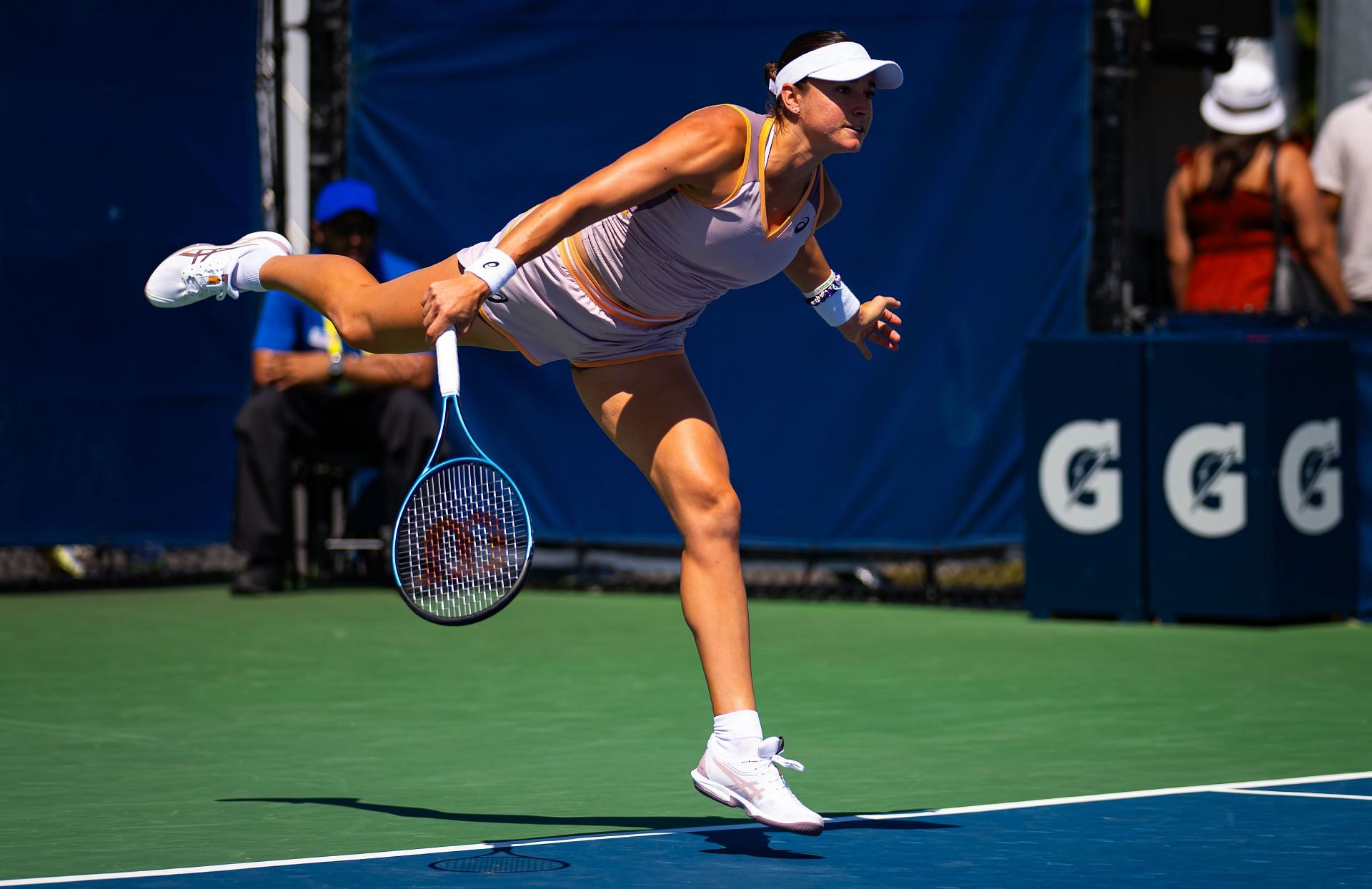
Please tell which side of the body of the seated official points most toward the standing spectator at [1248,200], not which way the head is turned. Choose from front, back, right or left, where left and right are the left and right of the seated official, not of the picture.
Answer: left

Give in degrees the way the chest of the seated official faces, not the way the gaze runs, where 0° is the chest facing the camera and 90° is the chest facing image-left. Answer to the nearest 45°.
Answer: approximately 0°

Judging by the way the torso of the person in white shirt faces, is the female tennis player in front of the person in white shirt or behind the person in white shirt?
behind

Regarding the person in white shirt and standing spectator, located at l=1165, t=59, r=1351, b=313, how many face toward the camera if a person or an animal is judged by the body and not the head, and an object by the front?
0

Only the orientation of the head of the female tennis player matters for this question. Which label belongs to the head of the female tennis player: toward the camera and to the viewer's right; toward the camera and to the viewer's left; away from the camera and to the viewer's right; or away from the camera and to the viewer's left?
toward the camera and to the viewer's right

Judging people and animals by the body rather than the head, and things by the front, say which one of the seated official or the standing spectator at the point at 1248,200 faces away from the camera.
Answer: the standing spectator

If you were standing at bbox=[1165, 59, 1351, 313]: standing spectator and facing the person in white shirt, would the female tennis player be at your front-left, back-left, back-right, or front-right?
back-right

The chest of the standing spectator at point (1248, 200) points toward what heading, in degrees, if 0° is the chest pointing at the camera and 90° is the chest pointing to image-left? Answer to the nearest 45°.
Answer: approximately 180°

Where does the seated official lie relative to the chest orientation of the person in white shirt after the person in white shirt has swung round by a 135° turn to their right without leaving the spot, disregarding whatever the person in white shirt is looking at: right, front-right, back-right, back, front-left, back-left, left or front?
back-right

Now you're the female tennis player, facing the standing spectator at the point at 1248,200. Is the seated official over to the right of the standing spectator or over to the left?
left

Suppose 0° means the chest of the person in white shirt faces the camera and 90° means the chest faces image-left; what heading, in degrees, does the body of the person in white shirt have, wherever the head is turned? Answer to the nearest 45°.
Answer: approximately 180°

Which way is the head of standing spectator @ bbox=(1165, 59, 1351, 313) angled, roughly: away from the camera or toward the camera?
away from the camera

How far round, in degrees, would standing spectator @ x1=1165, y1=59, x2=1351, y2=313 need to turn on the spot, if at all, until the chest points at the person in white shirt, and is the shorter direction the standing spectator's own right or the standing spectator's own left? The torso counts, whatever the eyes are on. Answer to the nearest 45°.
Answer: approximately 45° to the standing spectator's own right

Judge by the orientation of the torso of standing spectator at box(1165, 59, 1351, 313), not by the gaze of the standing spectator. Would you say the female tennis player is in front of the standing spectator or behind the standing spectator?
behind

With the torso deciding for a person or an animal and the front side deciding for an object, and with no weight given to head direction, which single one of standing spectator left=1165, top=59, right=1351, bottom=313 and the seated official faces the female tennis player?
the seated official
